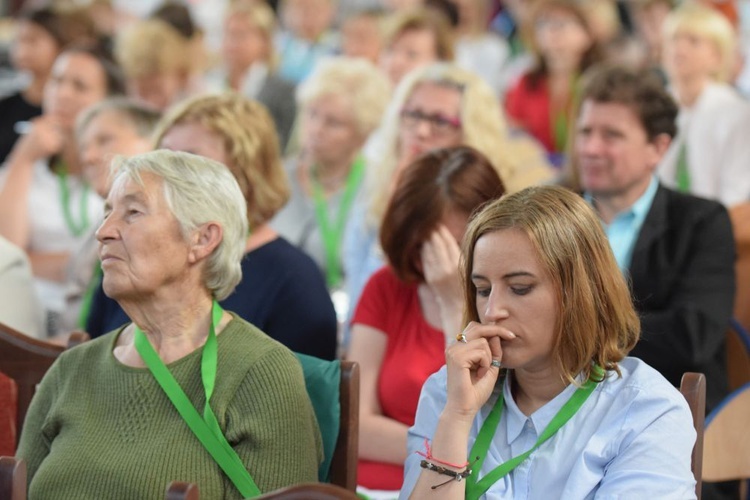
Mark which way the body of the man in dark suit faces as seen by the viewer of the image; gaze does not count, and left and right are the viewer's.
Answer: facing the viewer and to the left of the viewer

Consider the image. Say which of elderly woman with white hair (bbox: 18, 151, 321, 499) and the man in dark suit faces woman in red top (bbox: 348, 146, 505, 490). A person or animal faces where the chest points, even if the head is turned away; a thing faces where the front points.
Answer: the man in dark suit

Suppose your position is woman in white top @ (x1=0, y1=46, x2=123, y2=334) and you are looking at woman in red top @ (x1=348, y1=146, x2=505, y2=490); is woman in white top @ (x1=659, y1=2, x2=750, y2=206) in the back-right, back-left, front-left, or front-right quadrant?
front-left

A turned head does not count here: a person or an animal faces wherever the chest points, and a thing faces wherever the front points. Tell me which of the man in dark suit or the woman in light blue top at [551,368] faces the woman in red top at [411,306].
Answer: the man in dark suit

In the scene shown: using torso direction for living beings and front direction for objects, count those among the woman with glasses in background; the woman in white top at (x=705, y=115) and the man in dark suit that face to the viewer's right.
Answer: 0

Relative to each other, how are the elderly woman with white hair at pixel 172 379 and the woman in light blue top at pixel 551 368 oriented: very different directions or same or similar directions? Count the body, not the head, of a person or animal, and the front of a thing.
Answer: same or similar directions

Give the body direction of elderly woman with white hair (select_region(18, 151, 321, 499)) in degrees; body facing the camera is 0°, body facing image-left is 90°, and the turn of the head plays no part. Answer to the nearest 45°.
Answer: approximately 45°

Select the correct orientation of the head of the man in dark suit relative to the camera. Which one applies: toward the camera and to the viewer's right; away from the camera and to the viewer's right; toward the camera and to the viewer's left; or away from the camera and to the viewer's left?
toward the camera and to the viewer's left

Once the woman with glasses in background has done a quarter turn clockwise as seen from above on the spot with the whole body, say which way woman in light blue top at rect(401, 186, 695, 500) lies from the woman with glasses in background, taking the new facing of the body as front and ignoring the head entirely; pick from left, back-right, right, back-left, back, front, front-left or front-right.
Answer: back-left

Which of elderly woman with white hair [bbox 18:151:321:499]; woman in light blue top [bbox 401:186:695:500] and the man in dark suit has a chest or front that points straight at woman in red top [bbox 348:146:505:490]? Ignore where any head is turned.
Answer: the man in dark suit

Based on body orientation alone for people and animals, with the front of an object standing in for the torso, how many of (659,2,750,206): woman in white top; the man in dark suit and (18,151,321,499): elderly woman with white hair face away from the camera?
0

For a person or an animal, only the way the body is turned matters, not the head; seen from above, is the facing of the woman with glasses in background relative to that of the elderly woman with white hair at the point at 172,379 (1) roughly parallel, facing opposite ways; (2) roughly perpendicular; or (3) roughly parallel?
roughly parallel

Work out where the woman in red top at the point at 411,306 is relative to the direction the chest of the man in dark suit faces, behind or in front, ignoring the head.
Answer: in front

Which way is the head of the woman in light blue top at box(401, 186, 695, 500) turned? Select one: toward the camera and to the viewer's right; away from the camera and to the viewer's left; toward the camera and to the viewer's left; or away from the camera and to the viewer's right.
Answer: toward the camera and to the viewer's left

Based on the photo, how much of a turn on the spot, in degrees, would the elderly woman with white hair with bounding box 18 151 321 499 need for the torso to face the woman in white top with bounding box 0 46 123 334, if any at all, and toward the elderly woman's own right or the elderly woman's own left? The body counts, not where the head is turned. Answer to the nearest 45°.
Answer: approximately 135° to the elderly woman's own right

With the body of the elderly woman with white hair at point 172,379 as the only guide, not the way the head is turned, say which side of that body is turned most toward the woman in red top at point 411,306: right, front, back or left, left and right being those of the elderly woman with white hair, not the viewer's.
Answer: back

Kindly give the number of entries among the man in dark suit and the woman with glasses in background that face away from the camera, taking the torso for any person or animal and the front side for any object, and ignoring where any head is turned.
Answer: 0

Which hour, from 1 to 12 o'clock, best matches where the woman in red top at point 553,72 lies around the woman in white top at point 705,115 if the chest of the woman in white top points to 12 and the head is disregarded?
The woman in red top is roughly at 3 o'clock from the woman in white top.

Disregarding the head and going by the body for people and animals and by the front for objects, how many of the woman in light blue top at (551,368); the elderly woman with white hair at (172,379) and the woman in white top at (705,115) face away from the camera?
0

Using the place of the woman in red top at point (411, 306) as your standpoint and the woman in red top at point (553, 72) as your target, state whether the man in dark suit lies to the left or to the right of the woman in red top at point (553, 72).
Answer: right
